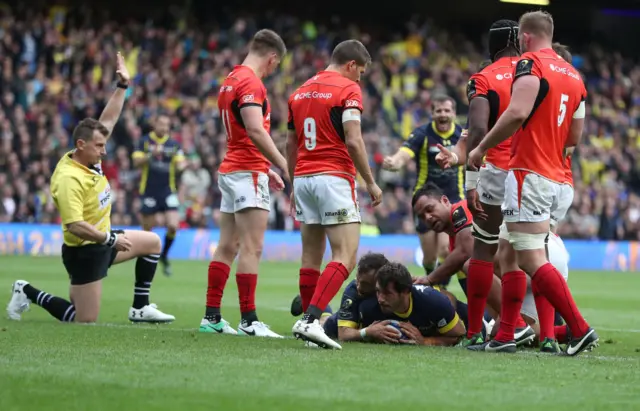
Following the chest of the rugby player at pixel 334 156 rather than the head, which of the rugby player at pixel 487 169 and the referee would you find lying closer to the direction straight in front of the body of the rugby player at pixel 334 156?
the rugby player

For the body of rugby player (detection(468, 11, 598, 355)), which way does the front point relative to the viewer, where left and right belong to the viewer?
facing away from the viewer and to the left of the viewer

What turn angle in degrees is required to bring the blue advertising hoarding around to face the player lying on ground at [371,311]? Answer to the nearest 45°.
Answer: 0° — it already faces them

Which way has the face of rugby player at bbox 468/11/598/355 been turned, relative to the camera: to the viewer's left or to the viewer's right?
to the viewer's left

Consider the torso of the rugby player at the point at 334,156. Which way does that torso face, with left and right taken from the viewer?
facing away from the viewer and to the right of the viewer

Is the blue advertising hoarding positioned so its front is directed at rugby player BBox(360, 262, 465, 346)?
yes

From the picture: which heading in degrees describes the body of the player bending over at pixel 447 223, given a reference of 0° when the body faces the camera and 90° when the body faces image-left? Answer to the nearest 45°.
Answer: approximately 45°

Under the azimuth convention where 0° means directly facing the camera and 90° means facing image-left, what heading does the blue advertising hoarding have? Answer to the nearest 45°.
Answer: approximately 0°

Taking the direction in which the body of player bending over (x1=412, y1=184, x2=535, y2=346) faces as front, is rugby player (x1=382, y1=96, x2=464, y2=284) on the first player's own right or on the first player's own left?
on the first player's own right

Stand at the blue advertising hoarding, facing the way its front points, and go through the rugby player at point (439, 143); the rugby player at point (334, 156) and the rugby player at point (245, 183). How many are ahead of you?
3
